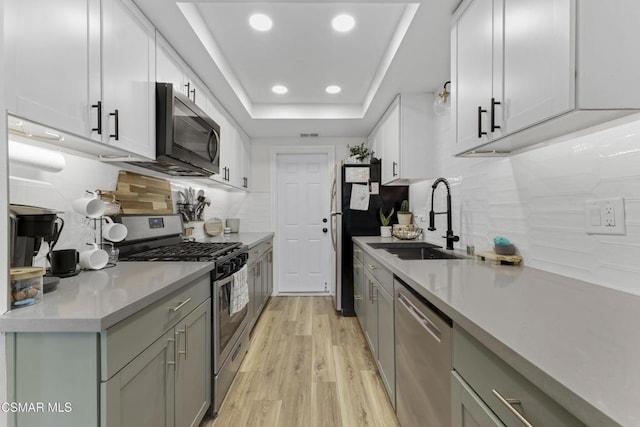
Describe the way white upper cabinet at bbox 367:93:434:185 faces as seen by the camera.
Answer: facing to the left of the viewer

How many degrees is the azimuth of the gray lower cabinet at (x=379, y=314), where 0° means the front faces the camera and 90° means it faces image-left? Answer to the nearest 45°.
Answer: approximately 90°

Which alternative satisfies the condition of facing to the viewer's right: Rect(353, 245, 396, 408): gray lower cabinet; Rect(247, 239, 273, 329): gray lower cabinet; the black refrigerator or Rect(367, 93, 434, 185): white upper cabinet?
Rect(247, 239, 273, 329): gray lower cabinet

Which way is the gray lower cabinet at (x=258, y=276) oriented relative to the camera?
to the viewer's right

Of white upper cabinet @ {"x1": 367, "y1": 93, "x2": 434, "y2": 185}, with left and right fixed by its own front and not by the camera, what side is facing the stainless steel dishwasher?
left

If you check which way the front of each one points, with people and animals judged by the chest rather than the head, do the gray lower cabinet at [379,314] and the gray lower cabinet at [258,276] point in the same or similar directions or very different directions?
very different directions

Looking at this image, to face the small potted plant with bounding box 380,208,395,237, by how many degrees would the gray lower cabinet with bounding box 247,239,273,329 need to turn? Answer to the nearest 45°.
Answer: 0° — it already faces it
